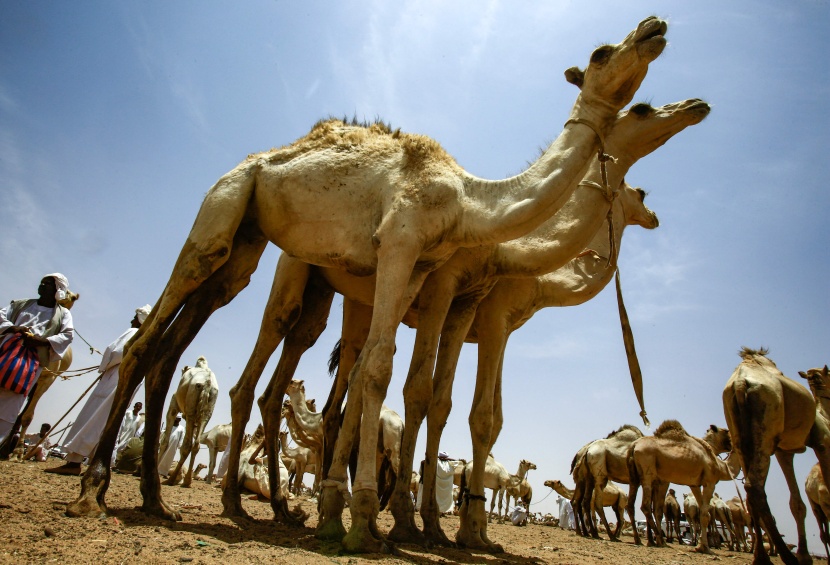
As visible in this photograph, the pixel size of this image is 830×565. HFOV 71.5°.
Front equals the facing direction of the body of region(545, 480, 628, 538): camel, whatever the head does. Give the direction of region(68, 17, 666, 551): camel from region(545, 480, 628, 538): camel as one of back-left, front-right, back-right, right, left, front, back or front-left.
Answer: left

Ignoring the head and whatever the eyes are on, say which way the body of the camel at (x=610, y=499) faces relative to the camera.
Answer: to the viewer's left

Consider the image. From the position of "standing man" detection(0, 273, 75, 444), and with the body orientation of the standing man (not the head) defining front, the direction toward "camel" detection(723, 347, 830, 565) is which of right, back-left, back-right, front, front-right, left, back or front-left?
left

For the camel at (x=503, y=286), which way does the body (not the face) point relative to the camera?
to the viewer's right

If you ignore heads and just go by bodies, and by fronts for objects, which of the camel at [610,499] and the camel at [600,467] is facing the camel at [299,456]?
the camel at [610,499]

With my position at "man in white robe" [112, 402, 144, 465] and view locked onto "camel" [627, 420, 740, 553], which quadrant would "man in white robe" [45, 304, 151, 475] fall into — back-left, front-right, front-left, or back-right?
front-right

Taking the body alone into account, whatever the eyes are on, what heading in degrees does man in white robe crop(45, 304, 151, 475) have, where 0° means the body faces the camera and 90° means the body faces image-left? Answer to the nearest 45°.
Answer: approximately 90°

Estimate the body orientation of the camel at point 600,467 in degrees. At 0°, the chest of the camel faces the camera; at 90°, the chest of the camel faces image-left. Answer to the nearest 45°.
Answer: approximately 225°

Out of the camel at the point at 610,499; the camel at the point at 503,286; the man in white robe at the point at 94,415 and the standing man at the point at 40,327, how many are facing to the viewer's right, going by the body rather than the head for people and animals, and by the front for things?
1

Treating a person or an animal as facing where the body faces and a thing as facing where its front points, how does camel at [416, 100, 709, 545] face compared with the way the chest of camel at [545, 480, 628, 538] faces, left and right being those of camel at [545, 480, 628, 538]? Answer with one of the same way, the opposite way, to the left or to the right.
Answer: the opposite way

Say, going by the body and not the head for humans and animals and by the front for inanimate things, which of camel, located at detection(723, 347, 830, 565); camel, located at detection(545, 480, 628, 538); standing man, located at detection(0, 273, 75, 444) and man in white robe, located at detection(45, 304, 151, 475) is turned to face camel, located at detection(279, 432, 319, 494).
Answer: camel, located at detection(545, 480, 628, 538)

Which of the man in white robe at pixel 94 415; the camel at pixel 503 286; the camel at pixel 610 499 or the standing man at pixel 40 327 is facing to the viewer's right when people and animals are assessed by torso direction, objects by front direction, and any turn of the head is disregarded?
the camel at pixel 503 286

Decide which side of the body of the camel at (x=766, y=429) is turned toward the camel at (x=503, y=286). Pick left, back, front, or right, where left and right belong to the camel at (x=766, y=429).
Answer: back

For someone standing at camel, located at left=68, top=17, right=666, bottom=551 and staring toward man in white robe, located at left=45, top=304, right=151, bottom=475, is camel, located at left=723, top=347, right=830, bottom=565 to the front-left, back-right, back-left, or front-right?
back-right

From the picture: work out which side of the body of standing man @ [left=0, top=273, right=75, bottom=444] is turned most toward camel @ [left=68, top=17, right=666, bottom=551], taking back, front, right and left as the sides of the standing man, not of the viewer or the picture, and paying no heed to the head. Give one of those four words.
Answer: left

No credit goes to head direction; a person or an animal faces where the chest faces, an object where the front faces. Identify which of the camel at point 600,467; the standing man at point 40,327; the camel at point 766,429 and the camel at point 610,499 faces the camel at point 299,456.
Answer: the camel at point 610,499
